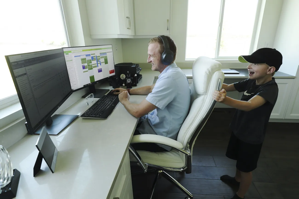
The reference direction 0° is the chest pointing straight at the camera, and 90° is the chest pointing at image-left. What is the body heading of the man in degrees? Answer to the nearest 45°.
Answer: approximately 90°

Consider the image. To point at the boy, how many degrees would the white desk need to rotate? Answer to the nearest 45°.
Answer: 0° — it already faces them

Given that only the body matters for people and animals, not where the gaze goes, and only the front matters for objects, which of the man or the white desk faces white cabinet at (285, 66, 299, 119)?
the white desk

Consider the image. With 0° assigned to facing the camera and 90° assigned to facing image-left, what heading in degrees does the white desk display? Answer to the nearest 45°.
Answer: approximately 270°

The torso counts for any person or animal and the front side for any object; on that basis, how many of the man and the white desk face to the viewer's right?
1

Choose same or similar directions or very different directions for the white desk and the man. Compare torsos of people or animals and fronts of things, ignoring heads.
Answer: very different directions

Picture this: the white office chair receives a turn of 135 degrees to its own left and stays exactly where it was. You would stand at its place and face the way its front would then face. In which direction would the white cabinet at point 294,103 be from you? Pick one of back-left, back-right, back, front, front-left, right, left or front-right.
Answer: left

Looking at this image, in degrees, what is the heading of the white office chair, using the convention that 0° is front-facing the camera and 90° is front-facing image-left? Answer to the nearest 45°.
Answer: approximately 90°
